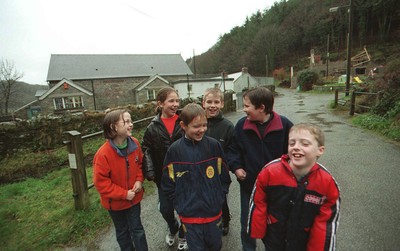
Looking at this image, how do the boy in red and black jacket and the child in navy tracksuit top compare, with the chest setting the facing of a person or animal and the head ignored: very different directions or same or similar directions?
same or similar directions

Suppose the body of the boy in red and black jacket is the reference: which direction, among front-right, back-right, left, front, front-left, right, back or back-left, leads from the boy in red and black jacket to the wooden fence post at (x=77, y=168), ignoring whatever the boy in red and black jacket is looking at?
right

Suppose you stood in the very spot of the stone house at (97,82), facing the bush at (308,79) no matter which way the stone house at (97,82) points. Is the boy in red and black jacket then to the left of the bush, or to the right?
right

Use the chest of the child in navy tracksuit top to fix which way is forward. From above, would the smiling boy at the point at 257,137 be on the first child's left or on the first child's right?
on the first child's left

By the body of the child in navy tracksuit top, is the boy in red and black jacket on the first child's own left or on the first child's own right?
on the first child's own left

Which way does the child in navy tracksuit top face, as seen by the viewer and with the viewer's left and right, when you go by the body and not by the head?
facing the viewer

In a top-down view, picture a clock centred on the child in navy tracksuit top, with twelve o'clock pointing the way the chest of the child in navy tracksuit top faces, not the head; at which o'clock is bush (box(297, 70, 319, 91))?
The bush is roughly at 7 o'clock from the child in navy tracksuit top.

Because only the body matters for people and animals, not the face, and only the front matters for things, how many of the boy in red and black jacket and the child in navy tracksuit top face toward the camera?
2

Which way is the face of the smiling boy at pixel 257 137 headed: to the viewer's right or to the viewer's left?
to the viewer's left

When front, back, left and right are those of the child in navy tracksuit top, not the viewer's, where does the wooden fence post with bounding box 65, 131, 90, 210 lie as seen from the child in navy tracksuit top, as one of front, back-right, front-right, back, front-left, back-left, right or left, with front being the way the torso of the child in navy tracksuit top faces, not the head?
back-right

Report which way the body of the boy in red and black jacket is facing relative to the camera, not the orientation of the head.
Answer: toward the camera

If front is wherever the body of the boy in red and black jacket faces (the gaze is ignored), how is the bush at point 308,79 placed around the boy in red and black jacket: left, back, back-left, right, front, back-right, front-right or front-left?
back

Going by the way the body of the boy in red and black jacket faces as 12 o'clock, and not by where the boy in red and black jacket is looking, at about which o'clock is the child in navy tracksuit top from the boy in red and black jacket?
The child in navy tracksuit top is roughly at 3 o'clock from the boy in red and black jacket.

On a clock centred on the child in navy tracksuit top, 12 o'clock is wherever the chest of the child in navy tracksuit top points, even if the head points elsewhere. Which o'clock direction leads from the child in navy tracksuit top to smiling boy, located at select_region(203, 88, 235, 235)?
The smiling boy is roughly at 7 o'clock from the child in navy tracksuit top.

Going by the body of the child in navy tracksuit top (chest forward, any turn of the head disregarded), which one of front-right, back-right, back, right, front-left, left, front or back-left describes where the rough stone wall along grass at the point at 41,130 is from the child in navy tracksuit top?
back-right

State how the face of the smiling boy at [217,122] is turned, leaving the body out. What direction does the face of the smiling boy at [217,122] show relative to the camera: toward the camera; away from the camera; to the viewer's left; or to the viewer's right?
toward the camera

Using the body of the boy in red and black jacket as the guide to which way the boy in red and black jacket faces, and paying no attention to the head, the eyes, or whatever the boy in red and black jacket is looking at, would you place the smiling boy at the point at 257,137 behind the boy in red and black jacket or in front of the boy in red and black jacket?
behind
